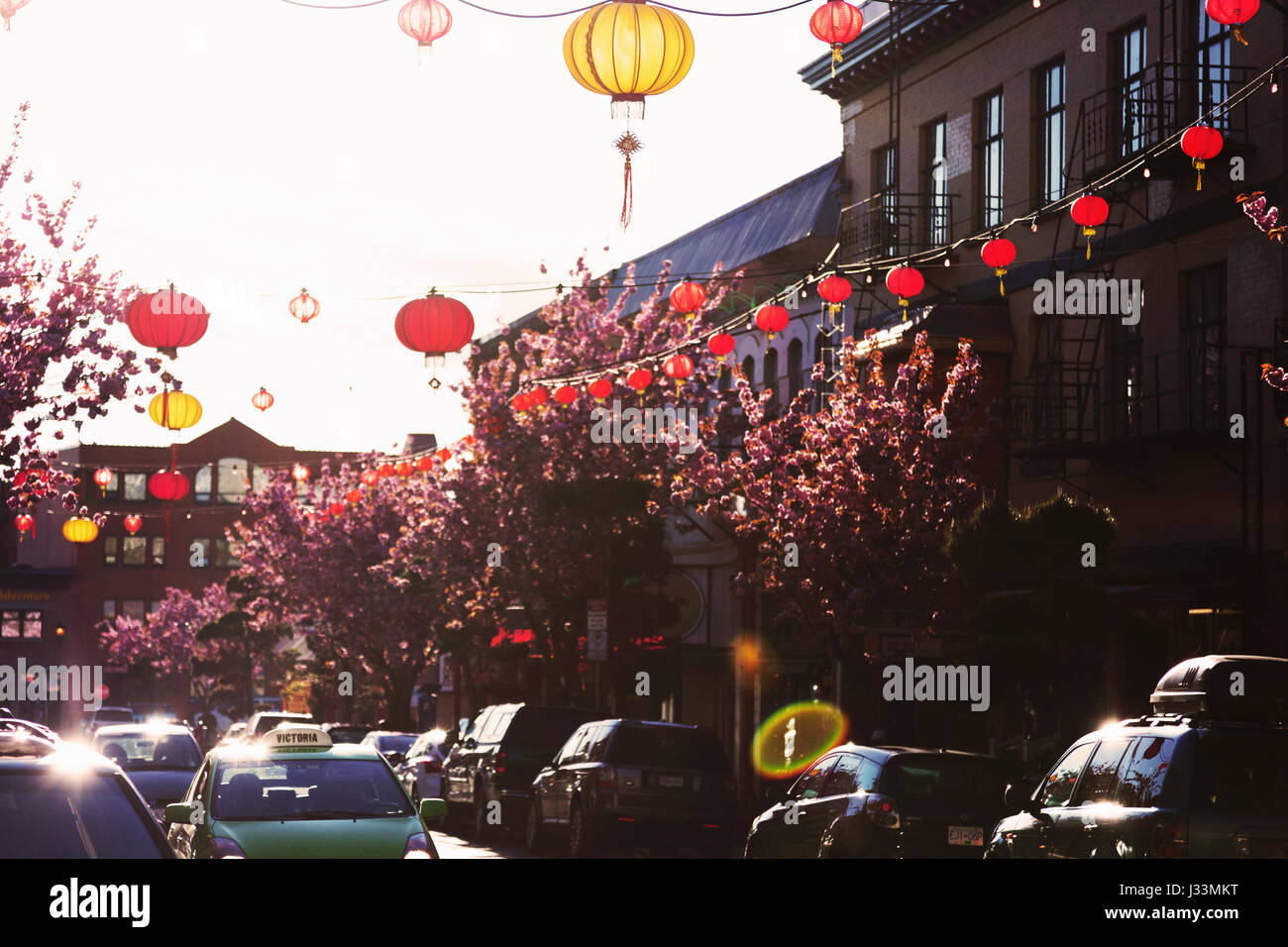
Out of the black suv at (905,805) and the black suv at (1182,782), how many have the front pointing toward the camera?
0

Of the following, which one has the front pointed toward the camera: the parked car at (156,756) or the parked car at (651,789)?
the parked car at (156,756)

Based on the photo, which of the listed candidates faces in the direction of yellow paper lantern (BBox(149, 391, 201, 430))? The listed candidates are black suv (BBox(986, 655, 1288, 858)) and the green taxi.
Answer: the black suv

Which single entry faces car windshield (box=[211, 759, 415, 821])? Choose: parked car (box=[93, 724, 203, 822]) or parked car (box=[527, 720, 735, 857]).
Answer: parked car (box=[93, 724, 203, 822])

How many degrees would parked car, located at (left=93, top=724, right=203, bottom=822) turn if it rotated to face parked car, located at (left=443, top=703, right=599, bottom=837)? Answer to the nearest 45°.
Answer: approximately 90° to its left

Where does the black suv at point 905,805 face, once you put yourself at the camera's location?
facing away from the viewer and to the left of the viewer

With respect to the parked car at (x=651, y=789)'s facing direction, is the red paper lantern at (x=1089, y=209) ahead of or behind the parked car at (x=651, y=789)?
behind

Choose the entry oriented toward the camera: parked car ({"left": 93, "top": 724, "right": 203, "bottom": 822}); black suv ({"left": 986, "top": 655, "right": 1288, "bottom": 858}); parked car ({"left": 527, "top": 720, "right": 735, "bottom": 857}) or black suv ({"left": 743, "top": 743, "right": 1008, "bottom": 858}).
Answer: parked car ({"left": 93, "top": 724, "right": 203, "bottom": 822})

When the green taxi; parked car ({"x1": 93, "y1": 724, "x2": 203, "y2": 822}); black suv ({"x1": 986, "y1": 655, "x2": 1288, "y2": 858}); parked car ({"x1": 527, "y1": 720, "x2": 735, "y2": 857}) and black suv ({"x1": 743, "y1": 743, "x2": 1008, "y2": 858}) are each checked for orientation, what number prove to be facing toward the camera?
2

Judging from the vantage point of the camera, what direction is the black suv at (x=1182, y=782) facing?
facing away from the viewer and to the left of the viewer

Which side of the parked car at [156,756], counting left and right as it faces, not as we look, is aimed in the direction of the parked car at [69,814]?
front

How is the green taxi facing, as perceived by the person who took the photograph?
facing the viewer

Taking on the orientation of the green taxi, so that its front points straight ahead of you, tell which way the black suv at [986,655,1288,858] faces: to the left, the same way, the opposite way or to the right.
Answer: the opposite way

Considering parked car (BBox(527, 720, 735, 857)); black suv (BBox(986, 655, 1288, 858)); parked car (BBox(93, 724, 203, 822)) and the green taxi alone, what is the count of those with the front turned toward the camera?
2

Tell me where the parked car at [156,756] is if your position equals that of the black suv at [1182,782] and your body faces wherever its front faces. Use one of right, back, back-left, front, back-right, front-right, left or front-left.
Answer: front

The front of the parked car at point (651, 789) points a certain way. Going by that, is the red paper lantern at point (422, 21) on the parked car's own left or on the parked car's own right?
on the parked car's own left

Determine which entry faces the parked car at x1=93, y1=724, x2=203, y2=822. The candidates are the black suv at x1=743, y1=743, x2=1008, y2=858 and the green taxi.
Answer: the black suv

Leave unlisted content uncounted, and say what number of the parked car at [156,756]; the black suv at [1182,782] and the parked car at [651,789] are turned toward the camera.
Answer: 1

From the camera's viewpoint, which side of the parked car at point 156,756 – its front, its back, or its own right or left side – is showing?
front

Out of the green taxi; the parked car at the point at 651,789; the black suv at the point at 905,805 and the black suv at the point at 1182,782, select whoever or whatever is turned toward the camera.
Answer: the green taxi
